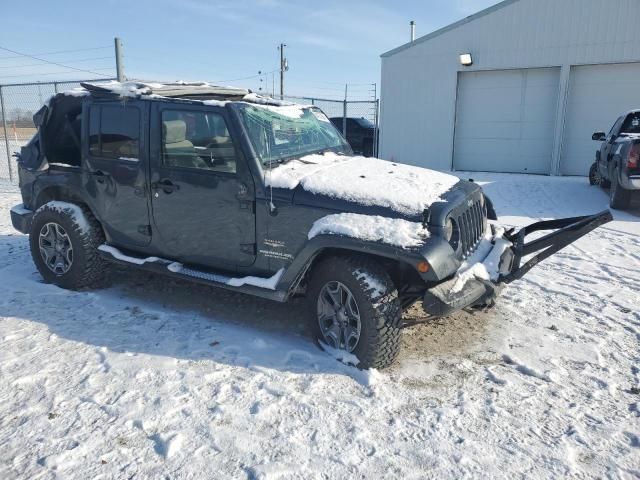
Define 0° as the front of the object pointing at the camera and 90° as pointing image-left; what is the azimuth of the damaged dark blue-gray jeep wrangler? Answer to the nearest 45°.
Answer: approximately 315°

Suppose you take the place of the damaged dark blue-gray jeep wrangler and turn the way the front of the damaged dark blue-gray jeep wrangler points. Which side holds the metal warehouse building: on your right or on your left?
on your left

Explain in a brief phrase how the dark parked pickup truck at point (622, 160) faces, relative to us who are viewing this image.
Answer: facing away from the viewer and to the left of the viewer

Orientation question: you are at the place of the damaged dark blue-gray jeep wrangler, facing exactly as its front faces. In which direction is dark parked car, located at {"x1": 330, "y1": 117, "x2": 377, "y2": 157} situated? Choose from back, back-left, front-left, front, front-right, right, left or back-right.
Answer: back-left

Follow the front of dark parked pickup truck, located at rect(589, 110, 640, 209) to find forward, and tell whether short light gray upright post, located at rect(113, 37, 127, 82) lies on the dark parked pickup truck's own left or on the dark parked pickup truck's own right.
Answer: on the dark parked pickup truck's own left

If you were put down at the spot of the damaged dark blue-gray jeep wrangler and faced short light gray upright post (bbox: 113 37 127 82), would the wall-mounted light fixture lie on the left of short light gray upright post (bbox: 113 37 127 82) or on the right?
right

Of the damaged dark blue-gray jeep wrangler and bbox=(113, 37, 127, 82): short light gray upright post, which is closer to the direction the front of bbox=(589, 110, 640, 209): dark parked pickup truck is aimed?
the short light gray upright post

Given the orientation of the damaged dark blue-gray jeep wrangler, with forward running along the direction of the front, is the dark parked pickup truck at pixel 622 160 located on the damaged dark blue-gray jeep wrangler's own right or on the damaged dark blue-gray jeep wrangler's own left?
on the damaged dark blue-gray jeep wrangler's own left

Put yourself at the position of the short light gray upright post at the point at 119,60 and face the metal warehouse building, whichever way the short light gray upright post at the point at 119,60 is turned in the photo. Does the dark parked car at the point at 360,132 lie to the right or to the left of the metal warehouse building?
left

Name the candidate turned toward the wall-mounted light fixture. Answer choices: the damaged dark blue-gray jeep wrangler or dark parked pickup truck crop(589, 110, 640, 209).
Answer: the dark parked pickup truck
